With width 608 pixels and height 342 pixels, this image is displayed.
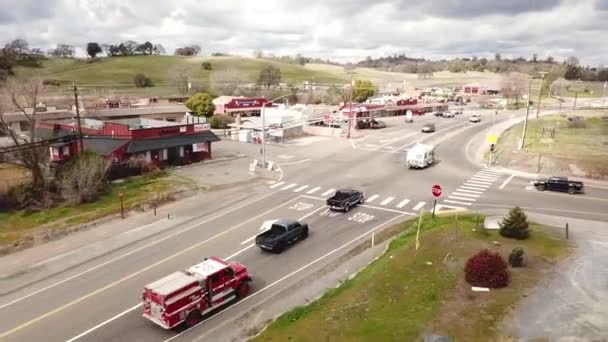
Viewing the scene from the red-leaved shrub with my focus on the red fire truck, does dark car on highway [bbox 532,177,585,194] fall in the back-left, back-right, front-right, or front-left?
back-right

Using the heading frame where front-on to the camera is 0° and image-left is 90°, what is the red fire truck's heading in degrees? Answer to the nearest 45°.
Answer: approximately 225°

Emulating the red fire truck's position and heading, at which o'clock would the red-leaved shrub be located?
The red-leaved shrub is roughly at 2 o'clock from the red fire truck.

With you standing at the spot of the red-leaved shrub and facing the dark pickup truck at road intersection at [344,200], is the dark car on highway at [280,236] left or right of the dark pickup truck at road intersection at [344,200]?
left

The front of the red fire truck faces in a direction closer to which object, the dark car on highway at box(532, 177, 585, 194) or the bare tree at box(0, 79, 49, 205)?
the dark car on highway

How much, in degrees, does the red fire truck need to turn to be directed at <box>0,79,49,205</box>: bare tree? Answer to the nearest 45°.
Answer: approximately 90° to its left

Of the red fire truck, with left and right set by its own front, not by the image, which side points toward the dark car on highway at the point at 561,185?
front

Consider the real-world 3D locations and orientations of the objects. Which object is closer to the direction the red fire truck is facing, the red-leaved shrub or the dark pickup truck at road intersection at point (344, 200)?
the dark pickup truck at road intersection

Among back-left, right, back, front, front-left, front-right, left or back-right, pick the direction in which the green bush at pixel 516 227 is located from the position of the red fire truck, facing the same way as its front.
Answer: front-right

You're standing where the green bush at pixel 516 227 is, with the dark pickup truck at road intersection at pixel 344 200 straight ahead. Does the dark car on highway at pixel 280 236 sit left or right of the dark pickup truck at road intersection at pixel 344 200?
left

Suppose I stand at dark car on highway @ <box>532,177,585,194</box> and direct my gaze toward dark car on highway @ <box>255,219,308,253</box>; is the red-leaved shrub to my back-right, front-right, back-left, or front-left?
front-left

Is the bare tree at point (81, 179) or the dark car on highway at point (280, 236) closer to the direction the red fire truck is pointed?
the dark car on highway

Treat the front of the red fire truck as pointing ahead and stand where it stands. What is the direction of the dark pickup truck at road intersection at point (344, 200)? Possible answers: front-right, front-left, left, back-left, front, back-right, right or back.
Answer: front
